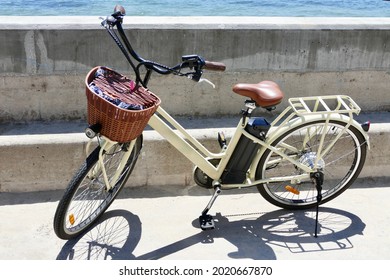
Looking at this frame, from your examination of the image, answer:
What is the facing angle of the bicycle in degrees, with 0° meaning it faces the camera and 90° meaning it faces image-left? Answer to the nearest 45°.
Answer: approximately 90°
